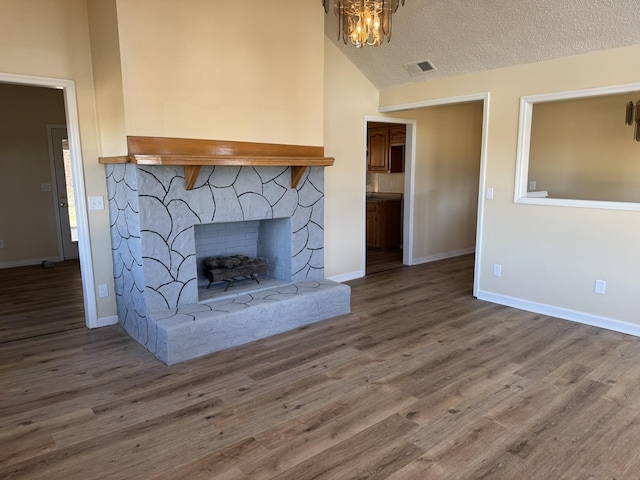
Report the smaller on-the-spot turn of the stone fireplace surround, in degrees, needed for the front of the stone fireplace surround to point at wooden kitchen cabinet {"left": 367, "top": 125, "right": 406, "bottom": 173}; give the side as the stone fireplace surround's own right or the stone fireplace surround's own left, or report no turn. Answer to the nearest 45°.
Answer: approximately 90° to the stone fireplace surround's own left

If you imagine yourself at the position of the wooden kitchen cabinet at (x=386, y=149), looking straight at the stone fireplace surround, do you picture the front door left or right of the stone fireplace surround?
right

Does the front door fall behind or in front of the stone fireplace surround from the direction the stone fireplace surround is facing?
behind

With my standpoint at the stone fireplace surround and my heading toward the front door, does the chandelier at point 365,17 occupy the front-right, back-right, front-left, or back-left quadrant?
back-right

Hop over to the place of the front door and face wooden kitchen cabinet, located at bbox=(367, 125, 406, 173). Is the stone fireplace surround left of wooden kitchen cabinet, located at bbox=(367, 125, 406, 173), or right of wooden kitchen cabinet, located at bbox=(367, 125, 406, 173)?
right

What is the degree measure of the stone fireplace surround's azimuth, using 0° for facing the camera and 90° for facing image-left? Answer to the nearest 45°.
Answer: approximately 315°
